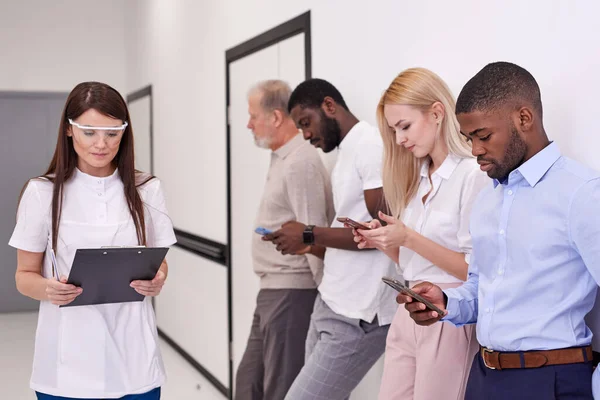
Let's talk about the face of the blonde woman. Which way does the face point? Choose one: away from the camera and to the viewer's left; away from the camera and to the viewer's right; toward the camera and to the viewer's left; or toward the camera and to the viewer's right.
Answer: toward the camera and to the viewer's left

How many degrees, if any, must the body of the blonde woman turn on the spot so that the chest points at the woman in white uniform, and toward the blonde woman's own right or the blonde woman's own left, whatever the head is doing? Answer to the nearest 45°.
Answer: approximately 45° to the blonde woman's own right

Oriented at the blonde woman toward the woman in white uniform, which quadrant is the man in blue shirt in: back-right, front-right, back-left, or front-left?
back-left

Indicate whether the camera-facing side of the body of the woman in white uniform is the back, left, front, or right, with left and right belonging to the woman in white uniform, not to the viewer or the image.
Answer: front

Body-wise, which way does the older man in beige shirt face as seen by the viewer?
to the viewer's left

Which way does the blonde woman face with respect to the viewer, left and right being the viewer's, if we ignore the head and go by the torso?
facing the viewer and to the left of the viewer

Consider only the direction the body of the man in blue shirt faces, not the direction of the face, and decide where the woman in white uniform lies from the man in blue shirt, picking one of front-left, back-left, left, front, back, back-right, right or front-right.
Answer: front-right

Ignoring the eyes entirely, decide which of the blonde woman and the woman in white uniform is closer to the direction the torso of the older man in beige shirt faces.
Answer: the woman in white uniform

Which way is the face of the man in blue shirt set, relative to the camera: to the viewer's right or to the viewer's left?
to the viewer's left

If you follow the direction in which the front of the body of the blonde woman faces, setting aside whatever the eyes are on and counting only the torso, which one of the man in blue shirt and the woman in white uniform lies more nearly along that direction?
the woman in white uniform

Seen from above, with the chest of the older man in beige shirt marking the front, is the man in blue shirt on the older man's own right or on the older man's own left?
on the older man's own left

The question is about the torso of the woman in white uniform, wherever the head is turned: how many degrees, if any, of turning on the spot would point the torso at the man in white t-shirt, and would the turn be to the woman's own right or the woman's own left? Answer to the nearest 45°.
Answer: approximately 90° to the woman's own left

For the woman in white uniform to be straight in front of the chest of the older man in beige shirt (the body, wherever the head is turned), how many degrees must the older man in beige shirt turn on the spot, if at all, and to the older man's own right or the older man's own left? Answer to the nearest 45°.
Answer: approximately 45° to the older man's own left
